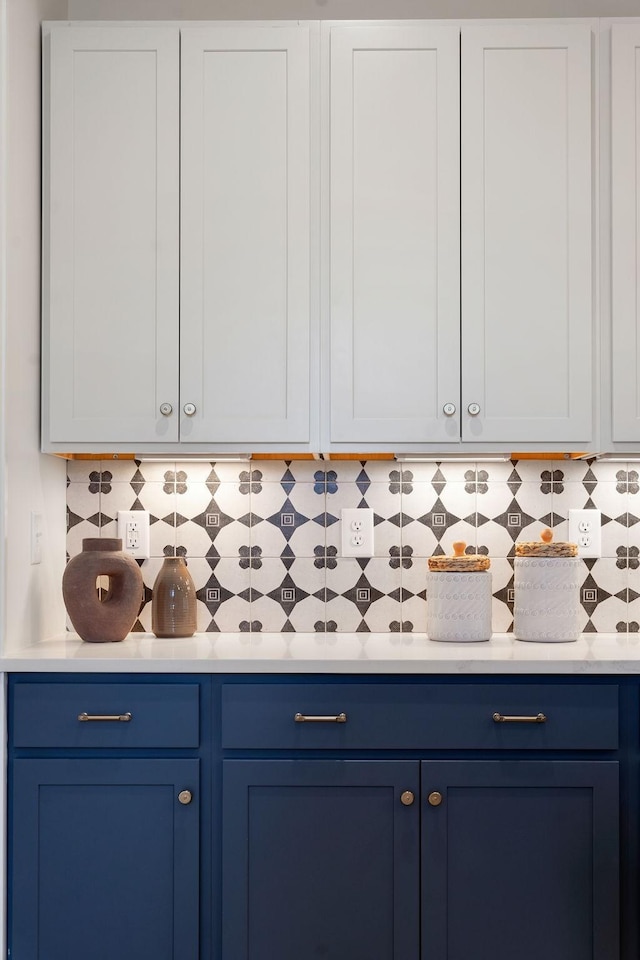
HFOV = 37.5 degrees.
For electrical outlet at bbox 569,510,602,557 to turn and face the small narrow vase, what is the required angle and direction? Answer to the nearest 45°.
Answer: approximately 45° to its right

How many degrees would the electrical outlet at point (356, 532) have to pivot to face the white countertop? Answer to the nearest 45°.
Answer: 0° — it already faces it

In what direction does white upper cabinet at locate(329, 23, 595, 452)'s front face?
toward the camera

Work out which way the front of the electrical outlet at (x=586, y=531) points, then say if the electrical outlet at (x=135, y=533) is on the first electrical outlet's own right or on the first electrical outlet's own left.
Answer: on the first electrical outlet's own right

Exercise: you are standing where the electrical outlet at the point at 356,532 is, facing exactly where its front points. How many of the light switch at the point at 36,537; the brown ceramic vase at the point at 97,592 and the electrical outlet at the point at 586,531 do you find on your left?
1

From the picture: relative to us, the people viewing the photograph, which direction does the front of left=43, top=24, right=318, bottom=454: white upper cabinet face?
facing the viewer

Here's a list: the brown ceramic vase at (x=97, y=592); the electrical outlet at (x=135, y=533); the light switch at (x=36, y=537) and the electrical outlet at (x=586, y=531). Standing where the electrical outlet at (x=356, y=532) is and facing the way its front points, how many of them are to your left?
1

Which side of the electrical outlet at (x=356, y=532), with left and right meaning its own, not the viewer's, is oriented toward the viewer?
front
